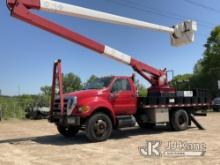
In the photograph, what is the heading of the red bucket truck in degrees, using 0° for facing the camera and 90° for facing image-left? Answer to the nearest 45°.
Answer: approximately 45°
